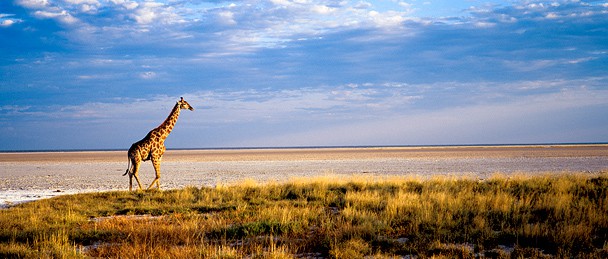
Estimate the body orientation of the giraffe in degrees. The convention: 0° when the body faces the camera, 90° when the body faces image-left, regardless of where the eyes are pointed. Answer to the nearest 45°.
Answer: approximately 270°
